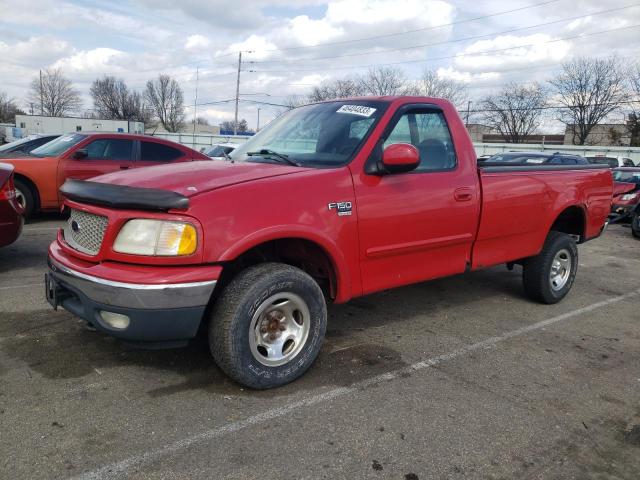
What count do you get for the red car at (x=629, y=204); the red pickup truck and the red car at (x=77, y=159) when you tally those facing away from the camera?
0

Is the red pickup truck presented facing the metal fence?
no

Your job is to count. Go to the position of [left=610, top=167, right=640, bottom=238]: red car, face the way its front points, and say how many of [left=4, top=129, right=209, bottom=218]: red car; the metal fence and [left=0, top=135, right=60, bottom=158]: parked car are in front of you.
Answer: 2

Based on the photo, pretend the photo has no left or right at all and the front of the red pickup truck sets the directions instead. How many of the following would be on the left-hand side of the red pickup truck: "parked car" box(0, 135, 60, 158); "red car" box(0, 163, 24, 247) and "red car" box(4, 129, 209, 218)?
0

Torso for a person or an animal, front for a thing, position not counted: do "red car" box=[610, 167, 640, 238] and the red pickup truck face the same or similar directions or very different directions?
same or similar directions

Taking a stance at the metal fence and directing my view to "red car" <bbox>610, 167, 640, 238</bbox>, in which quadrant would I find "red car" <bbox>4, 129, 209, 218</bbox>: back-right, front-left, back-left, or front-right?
front-right

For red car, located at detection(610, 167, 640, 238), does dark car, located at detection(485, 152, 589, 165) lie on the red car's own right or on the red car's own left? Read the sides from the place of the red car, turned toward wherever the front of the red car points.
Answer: on the red car's own right

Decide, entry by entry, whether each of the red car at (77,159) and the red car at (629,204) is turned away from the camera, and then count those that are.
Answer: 0

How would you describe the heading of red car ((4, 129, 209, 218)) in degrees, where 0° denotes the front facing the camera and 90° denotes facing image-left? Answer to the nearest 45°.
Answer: approximately 45°

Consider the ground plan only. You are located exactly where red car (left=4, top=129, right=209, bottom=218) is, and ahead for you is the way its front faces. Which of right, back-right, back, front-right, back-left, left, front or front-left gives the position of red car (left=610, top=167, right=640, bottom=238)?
back-left

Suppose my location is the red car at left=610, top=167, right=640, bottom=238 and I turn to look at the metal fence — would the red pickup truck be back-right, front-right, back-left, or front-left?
back-left

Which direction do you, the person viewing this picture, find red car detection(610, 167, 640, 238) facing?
facing the viewer and to the left of the viewer

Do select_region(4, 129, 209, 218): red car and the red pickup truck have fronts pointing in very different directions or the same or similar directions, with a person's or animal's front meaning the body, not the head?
same or similar directions
